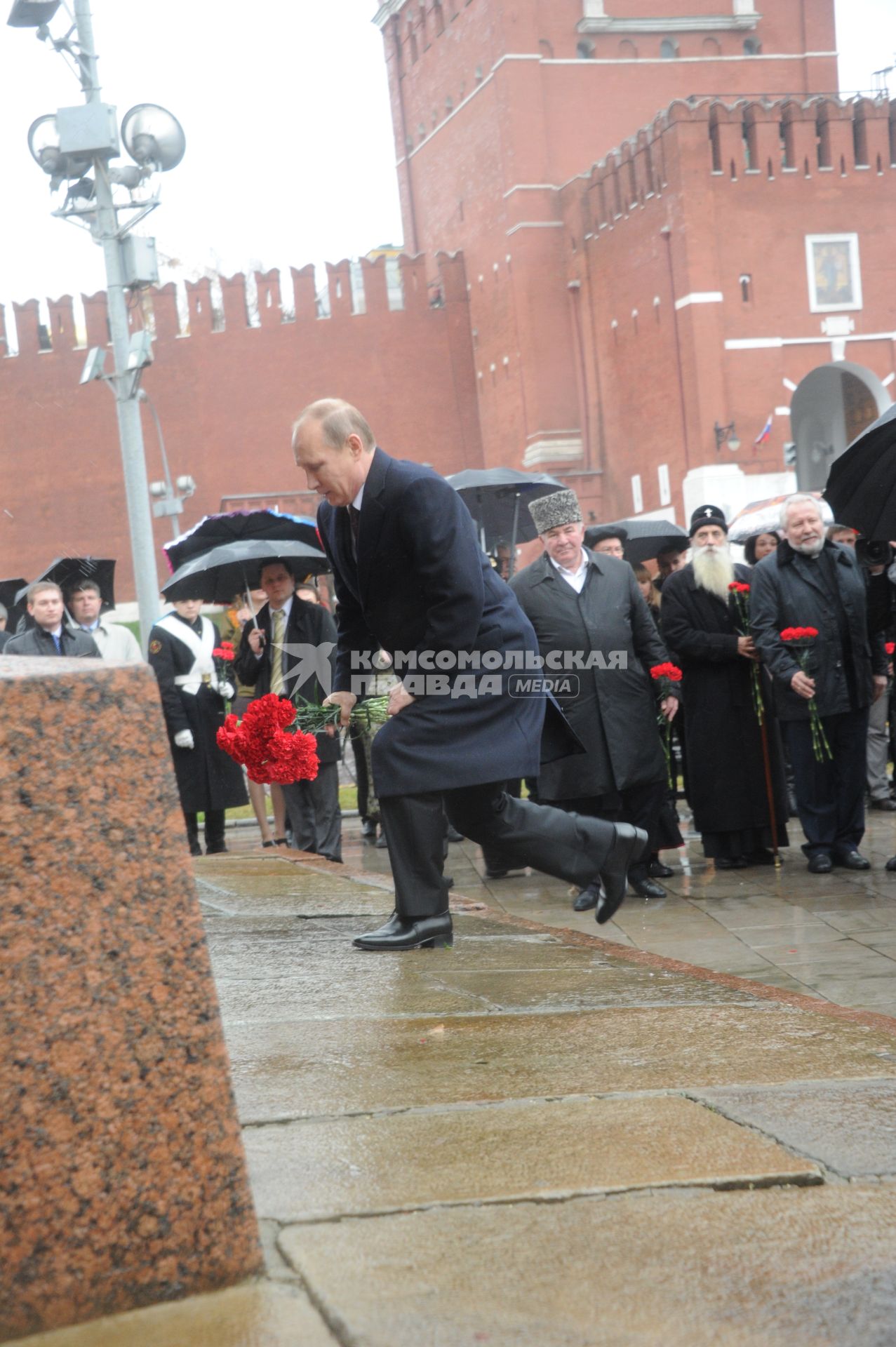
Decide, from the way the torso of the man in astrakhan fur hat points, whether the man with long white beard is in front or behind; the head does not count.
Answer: behind

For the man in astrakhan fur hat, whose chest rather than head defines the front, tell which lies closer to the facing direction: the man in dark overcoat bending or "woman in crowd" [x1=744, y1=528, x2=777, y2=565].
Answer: the man in dark overcoat bending

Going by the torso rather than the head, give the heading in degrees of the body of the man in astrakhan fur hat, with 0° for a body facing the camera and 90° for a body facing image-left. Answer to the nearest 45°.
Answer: approximately 0°

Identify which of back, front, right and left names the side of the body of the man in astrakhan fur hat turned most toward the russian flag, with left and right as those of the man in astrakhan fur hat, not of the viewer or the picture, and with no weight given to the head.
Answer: back

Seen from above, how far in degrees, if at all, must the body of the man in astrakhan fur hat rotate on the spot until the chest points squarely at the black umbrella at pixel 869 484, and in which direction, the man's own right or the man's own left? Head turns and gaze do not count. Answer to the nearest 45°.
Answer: approximately 90° to the man's own left

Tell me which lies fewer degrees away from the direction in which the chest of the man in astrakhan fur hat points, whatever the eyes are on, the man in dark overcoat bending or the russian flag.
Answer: the man in dark overcoat bending

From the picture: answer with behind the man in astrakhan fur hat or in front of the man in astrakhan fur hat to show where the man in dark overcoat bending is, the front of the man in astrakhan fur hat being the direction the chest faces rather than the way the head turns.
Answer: in front

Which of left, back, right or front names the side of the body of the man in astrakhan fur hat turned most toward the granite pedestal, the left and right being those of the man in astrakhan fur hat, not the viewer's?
front
